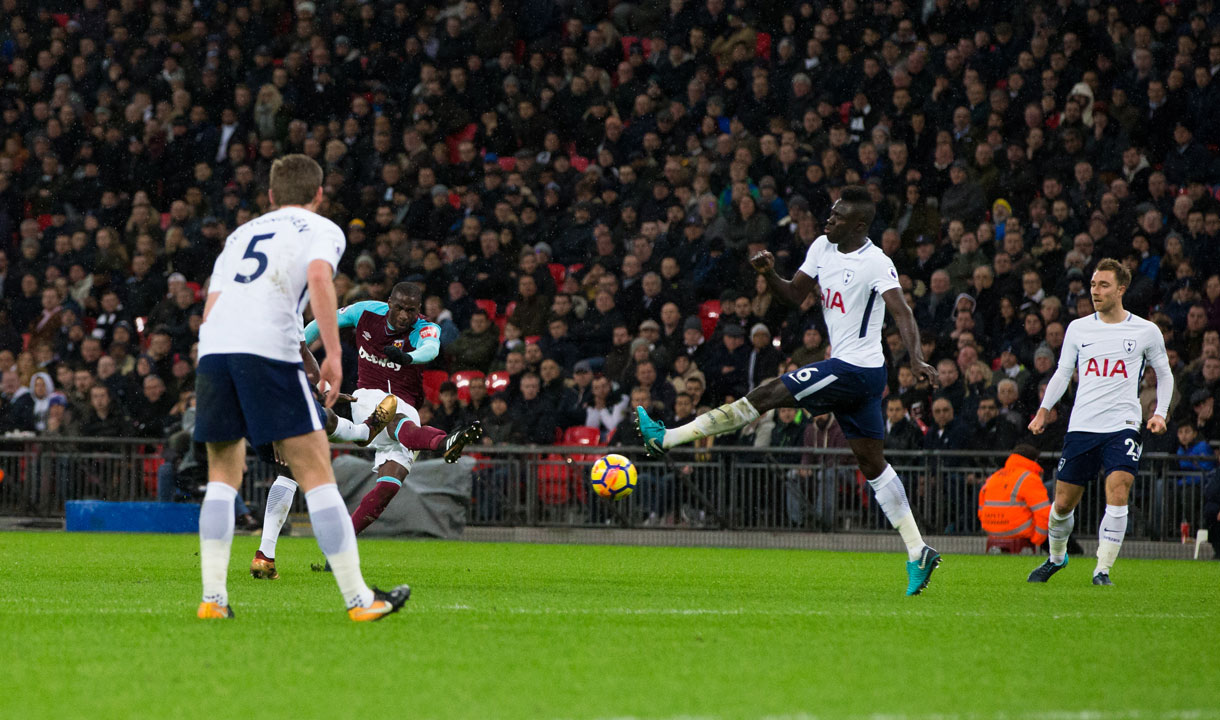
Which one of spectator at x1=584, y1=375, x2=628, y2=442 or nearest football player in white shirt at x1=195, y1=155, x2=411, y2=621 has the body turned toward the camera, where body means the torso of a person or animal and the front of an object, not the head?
the spectator

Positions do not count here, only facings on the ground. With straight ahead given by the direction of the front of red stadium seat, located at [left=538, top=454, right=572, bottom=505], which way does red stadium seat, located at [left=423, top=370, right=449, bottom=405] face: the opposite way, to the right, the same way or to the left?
the same way

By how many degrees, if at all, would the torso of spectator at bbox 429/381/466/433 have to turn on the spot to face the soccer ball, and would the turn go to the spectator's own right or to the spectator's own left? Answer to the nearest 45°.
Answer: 0° — they already face it

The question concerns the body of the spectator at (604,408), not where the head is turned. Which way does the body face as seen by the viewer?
toward the camera

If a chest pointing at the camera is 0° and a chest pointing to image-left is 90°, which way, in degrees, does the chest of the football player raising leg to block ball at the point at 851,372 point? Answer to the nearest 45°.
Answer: approximately 45°

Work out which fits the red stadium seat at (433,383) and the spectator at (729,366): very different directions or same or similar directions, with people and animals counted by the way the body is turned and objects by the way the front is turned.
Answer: same or similar directions

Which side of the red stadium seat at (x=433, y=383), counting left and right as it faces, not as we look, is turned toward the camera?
front

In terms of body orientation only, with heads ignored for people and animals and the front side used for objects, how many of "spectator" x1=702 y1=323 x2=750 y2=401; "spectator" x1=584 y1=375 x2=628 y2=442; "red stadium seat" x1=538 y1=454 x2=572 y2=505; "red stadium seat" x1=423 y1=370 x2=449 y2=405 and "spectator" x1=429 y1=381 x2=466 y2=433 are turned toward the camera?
5

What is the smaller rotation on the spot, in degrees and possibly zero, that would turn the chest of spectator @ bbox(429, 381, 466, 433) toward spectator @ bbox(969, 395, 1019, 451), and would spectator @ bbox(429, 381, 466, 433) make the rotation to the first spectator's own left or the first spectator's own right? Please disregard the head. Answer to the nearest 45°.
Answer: approximately 45° to the first spectator's own left

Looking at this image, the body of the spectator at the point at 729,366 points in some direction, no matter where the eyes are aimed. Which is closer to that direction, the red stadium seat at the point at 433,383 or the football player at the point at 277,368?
the football player

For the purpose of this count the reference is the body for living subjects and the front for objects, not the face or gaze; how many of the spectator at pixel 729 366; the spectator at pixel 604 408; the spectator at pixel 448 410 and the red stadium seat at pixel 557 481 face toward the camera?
4

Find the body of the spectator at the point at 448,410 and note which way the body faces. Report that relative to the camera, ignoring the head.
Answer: toward the camera

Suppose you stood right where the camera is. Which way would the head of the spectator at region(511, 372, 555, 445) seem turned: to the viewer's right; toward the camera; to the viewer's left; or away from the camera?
toward the camera

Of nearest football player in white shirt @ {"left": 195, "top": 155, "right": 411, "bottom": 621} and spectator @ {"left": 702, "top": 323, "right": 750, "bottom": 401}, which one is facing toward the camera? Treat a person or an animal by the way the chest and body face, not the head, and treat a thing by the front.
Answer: the spectator

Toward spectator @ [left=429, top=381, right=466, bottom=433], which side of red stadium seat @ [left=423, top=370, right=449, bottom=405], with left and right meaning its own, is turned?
front

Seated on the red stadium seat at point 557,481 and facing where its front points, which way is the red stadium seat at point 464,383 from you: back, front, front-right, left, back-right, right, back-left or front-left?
back-right

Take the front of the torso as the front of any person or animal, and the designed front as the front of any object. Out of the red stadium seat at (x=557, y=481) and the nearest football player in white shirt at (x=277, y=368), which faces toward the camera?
the red stadium seat
